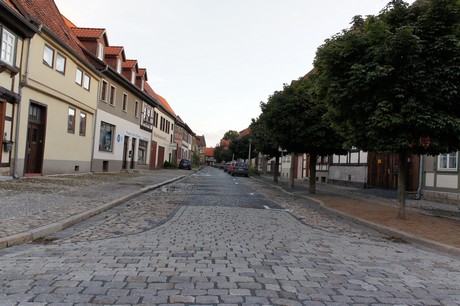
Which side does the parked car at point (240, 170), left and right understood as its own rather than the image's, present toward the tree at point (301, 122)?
back

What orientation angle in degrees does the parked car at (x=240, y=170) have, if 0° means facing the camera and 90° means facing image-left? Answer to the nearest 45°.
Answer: approximately 180°

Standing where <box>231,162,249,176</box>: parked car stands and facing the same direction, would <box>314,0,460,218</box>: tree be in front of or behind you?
behind
